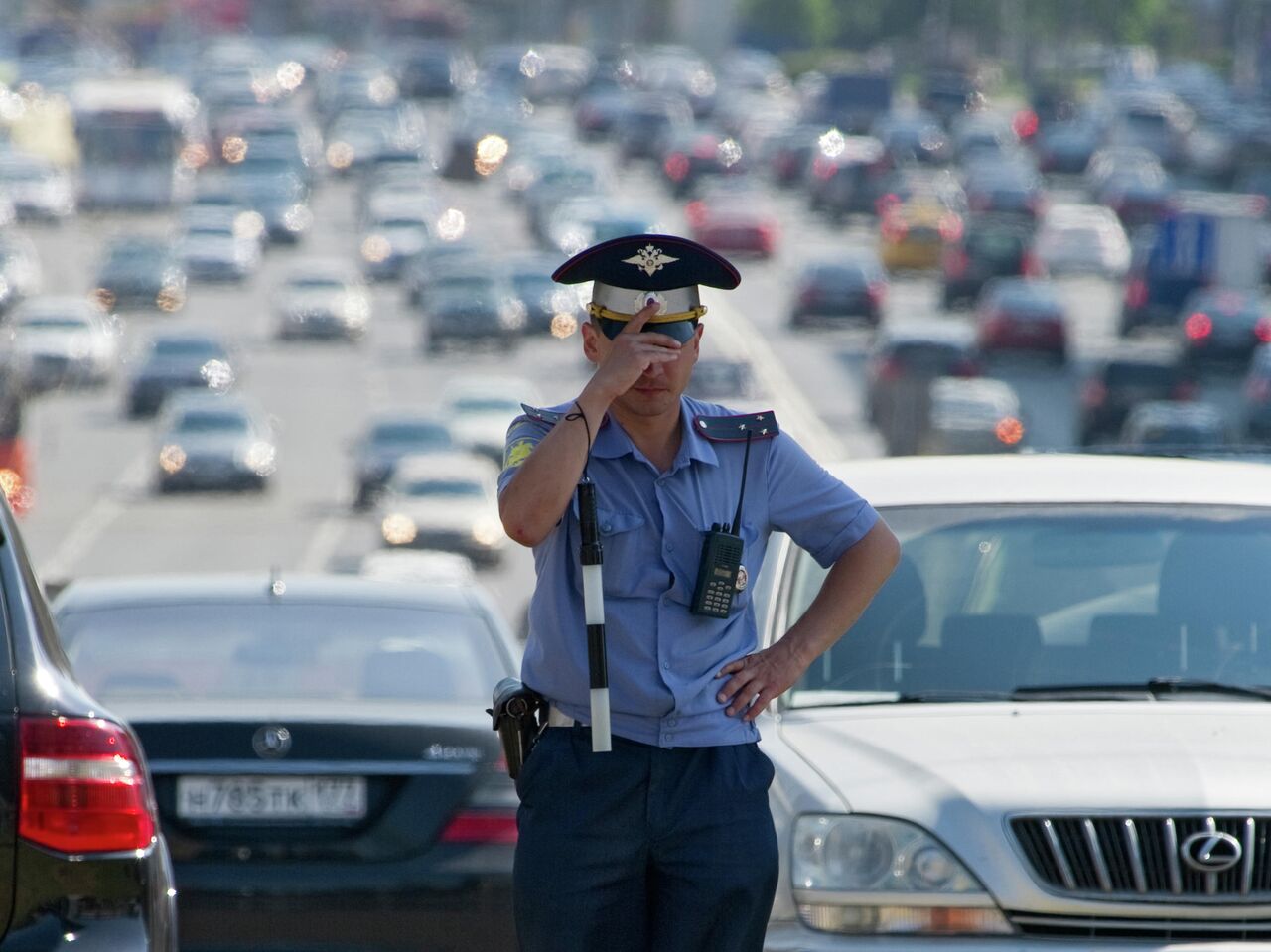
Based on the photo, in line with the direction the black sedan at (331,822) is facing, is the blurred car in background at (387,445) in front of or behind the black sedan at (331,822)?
in front

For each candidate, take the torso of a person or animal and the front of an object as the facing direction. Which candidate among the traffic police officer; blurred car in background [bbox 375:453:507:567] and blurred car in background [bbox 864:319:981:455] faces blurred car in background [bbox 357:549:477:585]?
blurred car in background [bbox 375:453:507:567]

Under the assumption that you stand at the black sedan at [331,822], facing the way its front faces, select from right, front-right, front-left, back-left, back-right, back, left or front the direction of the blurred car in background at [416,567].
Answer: front

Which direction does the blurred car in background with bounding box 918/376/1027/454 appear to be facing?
away from the camera

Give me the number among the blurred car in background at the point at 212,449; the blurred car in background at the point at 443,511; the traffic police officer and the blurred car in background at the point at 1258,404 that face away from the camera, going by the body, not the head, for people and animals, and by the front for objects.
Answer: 1

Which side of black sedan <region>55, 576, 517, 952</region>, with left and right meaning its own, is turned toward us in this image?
back

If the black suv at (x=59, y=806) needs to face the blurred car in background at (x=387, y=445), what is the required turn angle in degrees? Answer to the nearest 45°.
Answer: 0° — it already faces it

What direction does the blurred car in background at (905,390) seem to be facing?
away from the camera

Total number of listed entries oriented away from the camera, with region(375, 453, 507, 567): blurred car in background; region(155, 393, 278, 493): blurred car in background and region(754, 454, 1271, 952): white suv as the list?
0

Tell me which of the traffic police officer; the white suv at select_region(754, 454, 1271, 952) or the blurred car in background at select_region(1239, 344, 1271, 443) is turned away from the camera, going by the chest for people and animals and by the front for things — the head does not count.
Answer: the blurred car in background

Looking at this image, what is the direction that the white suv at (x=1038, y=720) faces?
toward the camera

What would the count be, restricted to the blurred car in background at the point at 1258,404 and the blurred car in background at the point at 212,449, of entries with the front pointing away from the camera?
1

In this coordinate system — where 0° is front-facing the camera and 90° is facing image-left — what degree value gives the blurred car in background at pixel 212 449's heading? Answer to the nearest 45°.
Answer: approximately 0°

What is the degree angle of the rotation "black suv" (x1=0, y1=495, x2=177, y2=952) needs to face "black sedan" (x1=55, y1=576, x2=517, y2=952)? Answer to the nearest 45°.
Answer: approximately 45° to its right

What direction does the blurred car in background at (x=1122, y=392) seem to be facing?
away from the camera

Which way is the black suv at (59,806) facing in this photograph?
away from the camera
